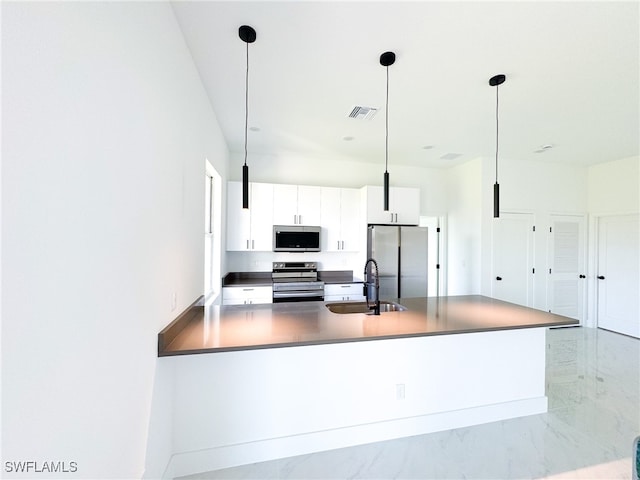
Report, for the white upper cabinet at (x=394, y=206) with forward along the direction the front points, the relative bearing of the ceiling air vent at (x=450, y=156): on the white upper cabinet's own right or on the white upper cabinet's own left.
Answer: on the white upper cabinet's own left

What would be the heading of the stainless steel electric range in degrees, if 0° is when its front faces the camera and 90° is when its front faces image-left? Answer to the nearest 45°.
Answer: approximately 0°

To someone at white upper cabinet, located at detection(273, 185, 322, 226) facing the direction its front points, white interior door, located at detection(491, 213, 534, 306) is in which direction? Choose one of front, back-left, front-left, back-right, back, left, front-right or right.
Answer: left

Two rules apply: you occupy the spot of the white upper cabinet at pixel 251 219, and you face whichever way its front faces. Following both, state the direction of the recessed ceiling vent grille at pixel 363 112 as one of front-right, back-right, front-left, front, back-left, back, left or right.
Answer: front-left

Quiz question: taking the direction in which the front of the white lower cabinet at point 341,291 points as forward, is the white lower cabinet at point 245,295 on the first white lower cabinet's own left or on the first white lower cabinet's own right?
on the first white lower cabinet's own right

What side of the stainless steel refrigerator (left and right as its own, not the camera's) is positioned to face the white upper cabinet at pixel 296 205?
right

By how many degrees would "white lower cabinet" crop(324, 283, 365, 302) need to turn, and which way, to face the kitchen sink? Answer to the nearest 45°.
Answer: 0° — it already faces it
